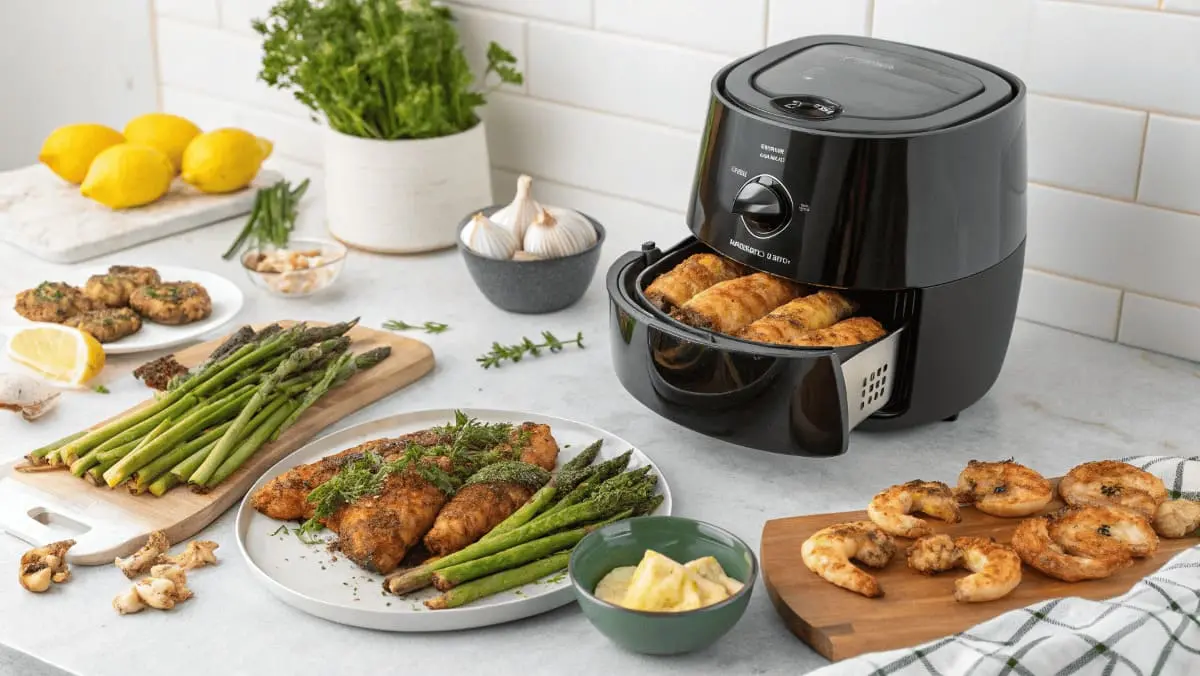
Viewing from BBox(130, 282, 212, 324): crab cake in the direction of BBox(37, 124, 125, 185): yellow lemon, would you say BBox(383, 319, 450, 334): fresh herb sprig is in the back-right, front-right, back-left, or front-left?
back-right

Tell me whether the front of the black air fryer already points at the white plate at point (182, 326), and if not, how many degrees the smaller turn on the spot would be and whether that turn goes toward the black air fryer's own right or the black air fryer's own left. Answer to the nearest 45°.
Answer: approximately 45° to the black air fryer's own right

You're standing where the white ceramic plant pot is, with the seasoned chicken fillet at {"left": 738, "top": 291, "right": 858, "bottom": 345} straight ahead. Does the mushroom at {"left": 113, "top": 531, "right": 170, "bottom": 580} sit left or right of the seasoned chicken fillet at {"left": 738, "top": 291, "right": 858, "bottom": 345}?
right

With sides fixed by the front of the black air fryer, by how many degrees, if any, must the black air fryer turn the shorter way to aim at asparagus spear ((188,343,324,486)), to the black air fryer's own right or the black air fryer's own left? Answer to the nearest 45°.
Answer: approximately 45° to the black air fryer's own right

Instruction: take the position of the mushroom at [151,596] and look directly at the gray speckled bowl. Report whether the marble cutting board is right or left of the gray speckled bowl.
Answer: left

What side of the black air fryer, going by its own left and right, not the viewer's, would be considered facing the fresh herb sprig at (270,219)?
right

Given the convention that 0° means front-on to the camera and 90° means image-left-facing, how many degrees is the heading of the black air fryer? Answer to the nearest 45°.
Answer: approximately 45°

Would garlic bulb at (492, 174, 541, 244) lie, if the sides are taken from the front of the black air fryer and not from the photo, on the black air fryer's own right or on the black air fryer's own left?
on the black air fryer's own right

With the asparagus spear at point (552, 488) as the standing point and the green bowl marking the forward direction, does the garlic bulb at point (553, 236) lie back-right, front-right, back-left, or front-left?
back-left

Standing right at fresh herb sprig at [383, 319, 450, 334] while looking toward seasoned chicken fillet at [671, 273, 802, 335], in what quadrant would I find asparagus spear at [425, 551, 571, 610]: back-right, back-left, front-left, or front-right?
front-right
